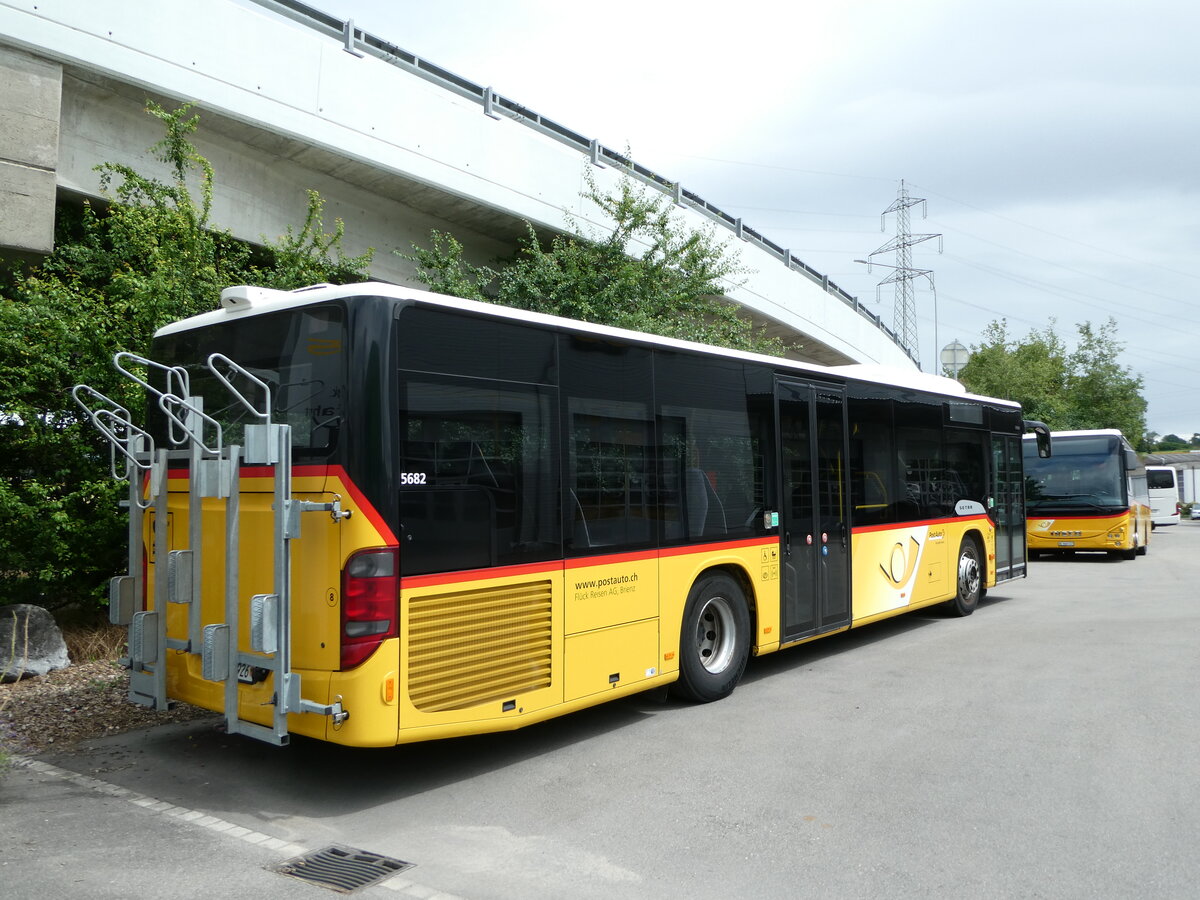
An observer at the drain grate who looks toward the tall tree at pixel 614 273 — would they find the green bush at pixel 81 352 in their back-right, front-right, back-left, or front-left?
front-left

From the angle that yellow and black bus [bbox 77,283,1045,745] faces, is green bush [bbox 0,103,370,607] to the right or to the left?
on its left

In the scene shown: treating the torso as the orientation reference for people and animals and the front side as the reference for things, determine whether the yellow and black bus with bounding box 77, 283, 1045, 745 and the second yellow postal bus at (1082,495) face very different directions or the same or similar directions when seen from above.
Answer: very different directions

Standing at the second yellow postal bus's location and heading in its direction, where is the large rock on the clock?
The large rock is roughly at 1 o'clock from the second yellow postal bus.

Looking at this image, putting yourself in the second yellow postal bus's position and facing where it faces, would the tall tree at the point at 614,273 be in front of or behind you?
in front

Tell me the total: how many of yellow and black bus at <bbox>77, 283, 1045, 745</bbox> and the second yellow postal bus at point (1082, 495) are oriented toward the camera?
1

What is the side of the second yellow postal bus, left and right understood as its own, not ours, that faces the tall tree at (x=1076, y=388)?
back

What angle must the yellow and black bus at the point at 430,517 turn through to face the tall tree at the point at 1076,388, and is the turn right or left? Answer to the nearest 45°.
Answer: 0° — it already faces it

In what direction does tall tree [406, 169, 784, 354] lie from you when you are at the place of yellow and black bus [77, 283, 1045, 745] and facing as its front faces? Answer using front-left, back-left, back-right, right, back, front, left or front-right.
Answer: front-left

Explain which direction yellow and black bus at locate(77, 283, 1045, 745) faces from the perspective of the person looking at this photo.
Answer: facing away from the viewer and to the right of the viewer

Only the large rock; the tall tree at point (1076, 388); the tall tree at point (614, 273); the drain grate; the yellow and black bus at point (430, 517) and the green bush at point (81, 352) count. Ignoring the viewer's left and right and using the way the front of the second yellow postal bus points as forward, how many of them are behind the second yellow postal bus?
1

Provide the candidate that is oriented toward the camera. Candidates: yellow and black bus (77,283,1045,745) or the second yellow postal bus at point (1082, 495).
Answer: the second yellow postal bus

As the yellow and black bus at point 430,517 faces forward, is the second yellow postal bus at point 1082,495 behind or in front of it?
in front

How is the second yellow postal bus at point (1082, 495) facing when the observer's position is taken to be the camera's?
facing the viewer

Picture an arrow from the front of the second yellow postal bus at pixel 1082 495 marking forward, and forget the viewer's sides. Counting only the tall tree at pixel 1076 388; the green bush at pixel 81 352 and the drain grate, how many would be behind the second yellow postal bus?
1
